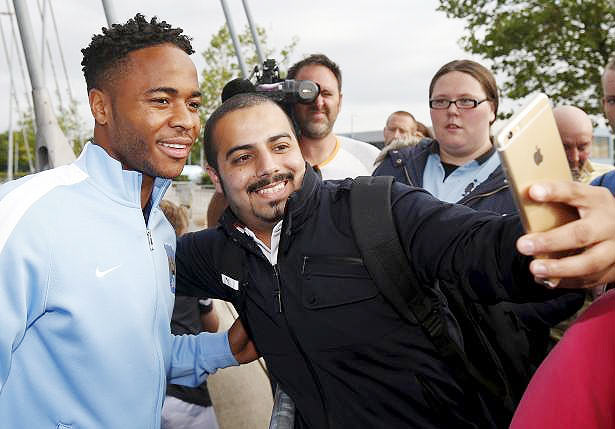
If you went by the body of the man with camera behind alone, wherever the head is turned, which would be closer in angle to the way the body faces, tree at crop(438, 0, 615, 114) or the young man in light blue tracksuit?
the young man in light blue tracksuit

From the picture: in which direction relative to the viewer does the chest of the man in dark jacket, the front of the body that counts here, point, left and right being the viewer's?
facing the viewer

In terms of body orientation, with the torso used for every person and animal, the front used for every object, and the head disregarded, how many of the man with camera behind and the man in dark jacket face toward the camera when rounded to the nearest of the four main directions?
2

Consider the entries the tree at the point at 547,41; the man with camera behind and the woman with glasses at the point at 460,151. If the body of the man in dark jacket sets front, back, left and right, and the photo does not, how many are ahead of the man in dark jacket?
0

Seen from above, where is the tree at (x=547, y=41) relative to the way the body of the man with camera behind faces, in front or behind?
behind

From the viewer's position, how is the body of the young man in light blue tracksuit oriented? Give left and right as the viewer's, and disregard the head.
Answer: facing the viewer and to the right of the viewer

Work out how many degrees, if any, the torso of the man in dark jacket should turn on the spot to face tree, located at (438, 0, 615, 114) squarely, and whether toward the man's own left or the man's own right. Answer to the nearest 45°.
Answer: approximately 180°

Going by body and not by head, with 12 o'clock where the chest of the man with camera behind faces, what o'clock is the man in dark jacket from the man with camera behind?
The man in dark jacket is roughly at 12 o'clock from the man with camera behind.

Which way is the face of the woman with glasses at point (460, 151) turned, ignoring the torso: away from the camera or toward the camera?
toward the camera

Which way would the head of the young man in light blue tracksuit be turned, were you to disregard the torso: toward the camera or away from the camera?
toward the camera

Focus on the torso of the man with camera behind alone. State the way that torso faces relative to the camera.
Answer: toward the camera

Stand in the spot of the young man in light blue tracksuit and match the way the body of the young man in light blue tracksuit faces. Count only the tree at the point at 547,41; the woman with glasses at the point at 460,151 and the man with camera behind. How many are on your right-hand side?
0

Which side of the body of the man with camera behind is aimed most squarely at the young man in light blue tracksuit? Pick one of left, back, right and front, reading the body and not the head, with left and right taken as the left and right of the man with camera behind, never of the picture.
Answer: front
